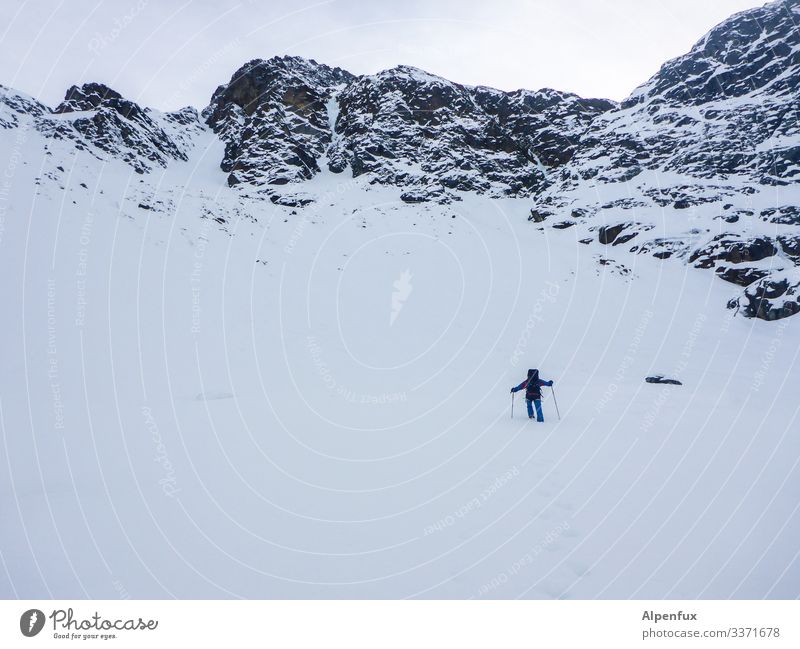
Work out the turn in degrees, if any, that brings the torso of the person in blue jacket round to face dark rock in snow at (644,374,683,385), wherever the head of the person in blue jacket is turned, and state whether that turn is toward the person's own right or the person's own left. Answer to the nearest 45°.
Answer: approximately 45° to the person's own right

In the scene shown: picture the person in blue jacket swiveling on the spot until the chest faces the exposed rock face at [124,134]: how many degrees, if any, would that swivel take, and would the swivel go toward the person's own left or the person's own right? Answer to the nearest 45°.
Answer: approximately 45° to the person's own left

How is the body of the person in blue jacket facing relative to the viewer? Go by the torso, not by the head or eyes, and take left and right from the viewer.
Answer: facing away from the viewer

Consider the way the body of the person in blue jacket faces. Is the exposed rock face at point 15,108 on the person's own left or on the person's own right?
on the person's own left
